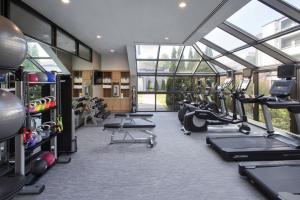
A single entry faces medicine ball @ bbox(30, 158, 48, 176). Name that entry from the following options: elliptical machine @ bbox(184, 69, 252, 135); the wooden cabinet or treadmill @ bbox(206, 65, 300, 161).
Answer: the wooden cabinet

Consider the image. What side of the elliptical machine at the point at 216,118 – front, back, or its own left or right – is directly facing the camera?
right

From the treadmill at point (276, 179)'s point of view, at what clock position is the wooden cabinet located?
The wooden cabinet is roughly at 9 o'clock from the treadmill.

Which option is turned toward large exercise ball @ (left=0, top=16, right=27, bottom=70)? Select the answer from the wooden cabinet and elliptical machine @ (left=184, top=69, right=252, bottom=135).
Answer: the wooden cabinet

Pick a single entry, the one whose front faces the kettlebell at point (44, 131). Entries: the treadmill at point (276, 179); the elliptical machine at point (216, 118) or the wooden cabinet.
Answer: the wooden cabinet

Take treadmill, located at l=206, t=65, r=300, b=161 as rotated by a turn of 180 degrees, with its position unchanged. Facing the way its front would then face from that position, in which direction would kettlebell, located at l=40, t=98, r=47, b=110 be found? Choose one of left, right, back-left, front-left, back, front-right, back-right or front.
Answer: front

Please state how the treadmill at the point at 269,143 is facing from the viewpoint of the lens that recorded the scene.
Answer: facing away from the viewer and to the right of the viewer

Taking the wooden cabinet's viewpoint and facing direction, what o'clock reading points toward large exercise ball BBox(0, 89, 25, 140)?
The large exercise ball is roughly at 12 o'clock from the wooden cabinet.

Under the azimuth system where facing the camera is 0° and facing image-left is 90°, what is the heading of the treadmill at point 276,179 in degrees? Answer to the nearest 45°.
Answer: approximately 225°

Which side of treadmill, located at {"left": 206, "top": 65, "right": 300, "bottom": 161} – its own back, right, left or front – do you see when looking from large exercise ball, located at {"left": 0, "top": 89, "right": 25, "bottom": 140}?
back

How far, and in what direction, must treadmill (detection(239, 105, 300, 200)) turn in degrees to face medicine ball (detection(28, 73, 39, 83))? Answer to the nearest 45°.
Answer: approximately 135° to its left
